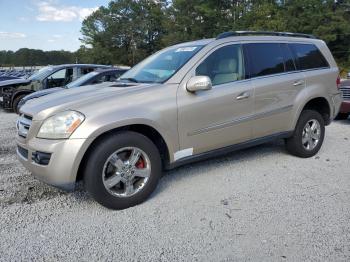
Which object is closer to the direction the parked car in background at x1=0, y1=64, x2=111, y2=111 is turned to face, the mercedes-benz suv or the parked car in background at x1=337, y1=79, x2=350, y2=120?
the mercedes-benz suv

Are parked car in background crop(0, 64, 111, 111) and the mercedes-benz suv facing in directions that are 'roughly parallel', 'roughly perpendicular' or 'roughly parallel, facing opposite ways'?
roughly parallel

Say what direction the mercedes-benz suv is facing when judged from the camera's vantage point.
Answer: facing the viewer and to the left of the viewer

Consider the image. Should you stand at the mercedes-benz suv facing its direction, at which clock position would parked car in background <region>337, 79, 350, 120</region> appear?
The parked car in background is roughly at 6 o'clock from the mercedes-benz suv.

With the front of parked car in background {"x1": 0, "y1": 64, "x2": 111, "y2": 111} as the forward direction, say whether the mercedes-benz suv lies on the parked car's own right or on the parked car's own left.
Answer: on the parked car's own left

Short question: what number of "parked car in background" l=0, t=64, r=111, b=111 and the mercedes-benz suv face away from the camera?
0

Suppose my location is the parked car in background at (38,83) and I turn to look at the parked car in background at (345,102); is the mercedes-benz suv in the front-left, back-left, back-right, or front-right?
front-right

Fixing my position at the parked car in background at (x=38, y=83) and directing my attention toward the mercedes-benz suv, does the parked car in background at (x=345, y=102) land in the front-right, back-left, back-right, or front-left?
front-left

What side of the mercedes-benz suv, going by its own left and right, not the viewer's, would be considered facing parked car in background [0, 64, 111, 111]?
right
